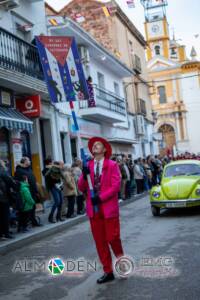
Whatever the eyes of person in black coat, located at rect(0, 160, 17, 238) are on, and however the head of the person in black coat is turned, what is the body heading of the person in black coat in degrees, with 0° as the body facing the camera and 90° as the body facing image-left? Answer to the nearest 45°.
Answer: approximately 270°

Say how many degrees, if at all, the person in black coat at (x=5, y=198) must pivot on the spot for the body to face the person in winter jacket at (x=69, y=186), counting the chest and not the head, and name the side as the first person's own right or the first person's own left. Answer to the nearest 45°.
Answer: approximately 45° to the first person's own left

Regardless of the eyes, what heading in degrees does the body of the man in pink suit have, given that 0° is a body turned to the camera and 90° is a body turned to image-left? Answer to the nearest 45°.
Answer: approximately 45°

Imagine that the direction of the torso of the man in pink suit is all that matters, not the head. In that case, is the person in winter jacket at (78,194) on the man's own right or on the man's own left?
on the man's own right

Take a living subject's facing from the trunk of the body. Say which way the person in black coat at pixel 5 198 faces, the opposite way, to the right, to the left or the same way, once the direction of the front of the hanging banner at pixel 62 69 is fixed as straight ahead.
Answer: to the left

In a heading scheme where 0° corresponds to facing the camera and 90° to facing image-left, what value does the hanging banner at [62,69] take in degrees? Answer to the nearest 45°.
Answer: approximately 0°

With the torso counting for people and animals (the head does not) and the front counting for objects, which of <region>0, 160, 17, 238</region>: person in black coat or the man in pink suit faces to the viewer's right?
the person in black coat

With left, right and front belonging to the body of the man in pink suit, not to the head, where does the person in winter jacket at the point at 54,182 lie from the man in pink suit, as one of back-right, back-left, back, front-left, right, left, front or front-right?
back-right

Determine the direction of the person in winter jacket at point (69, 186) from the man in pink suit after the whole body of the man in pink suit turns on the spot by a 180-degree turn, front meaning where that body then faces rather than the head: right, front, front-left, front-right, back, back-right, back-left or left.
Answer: front-left
